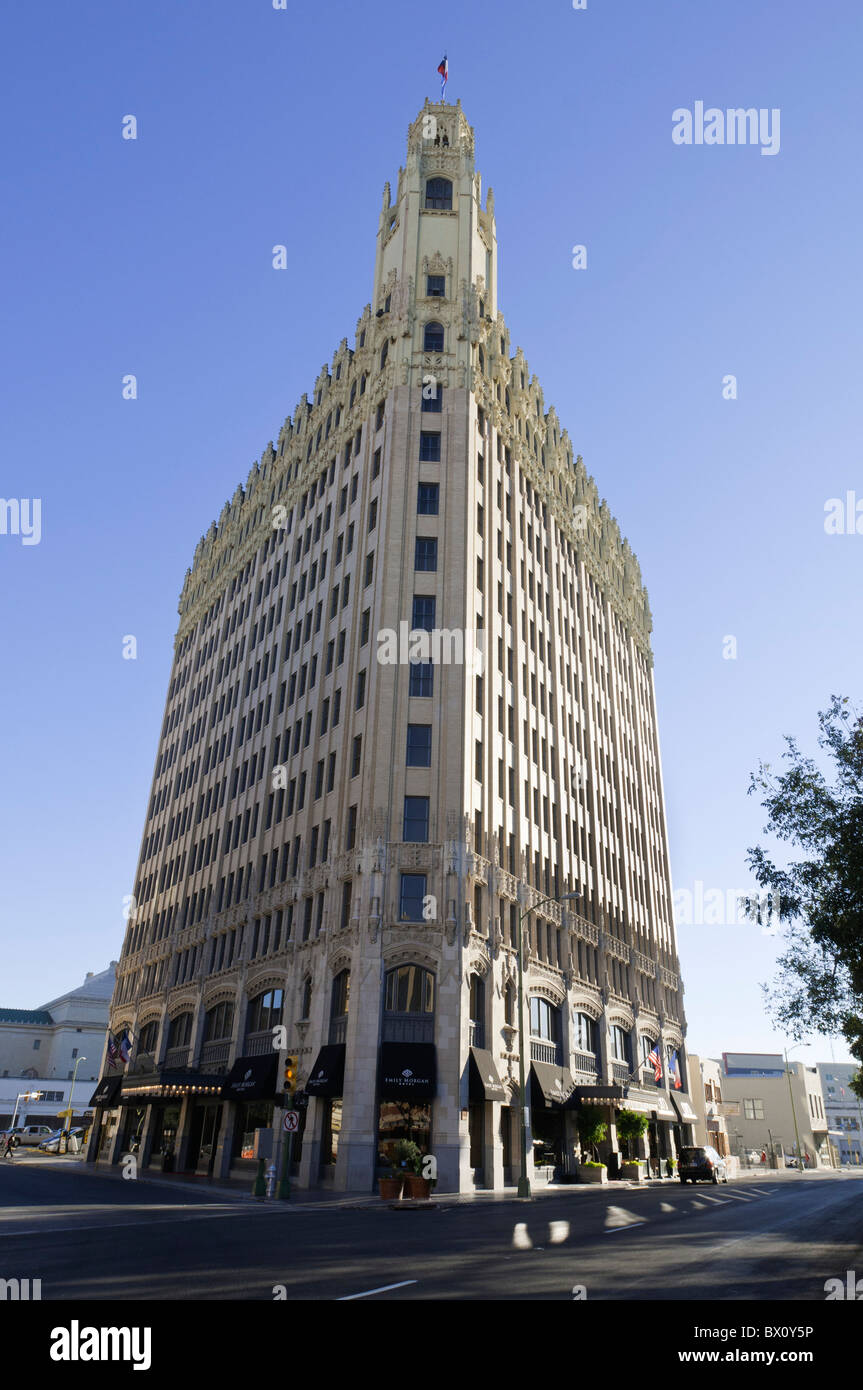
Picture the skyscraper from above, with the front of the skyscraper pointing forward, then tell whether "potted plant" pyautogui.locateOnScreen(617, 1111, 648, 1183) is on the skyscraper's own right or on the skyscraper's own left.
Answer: on the skyscraper's own left

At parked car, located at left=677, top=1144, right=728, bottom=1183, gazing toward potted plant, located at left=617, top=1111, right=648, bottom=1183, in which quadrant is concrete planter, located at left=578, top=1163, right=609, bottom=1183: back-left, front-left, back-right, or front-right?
front-left

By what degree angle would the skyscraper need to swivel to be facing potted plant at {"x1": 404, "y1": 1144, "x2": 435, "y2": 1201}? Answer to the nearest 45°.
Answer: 0° — it already faces it

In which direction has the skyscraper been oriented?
toward the camera

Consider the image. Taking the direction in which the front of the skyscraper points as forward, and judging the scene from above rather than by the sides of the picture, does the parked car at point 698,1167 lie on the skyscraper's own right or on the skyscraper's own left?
on the skyscraper's own left
